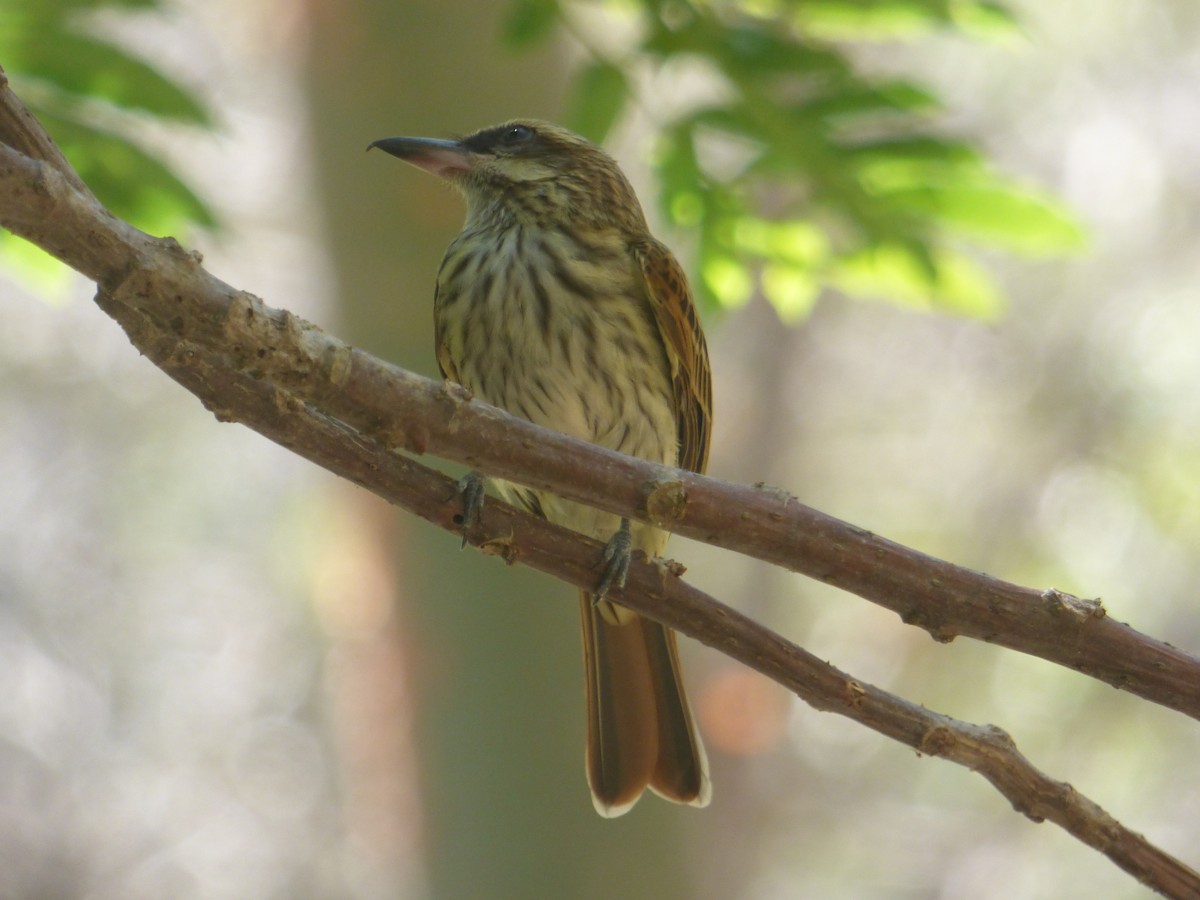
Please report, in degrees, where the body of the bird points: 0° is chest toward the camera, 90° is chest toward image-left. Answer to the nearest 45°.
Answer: approximately 45°

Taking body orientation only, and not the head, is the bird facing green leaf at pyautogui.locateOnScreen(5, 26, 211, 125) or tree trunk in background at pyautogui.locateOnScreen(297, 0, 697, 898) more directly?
the green leaf

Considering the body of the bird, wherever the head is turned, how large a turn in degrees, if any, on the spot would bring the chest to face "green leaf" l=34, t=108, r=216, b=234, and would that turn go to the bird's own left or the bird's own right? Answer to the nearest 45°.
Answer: approximately 45° to the bird's own right

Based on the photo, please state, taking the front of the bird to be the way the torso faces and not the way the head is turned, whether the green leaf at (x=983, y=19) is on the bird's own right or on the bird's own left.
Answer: on the bird's own left
